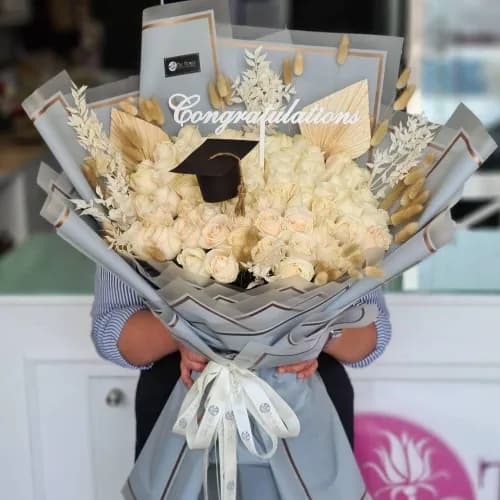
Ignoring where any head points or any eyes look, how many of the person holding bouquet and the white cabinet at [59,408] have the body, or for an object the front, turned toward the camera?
2

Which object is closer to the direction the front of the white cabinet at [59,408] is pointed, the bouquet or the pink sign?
the bouquet

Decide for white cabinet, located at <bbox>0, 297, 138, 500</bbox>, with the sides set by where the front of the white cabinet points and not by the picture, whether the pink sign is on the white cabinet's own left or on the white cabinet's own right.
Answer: on the white cabinet's own left

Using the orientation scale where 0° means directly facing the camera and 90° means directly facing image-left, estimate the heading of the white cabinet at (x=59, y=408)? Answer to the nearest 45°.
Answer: approximately 0°

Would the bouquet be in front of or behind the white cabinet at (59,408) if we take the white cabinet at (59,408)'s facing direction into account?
in front

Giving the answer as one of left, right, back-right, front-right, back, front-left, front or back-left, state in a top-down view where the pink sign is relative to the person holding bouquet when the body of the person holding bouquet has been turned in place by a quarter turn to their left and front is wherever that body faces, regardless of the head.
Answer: front-left

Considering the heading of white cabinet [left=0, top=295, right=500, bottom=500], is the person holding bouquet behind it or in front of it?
in front
